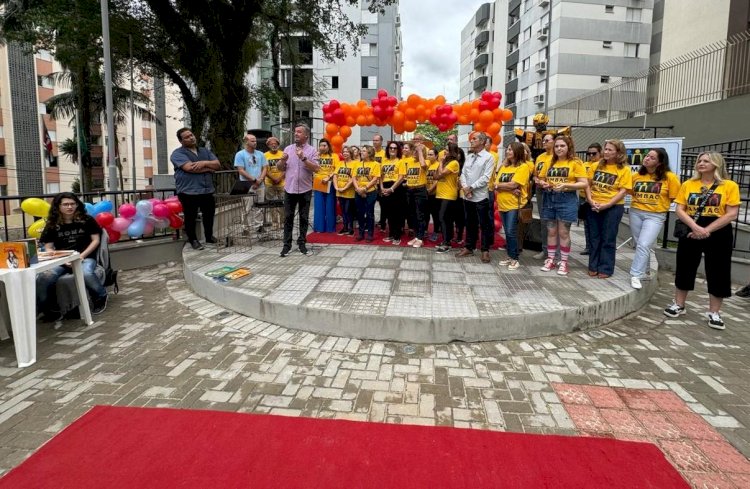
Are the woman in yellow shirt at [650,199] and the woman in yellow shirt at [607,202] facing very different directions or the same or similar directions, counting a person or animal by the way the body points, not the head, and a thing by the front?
same or similar directions

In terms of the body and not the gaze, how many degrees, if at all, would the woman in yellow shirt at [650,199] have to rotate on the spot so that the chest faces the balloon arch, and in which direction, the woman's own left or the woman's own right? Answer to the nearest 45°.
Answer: approximately 90° to the woman's own right

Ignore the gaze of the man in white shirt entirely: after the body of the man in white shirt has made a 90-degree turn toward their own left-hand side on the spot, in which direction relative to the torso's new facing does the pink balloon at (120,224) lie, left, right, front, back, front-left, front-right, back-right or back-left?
back-right

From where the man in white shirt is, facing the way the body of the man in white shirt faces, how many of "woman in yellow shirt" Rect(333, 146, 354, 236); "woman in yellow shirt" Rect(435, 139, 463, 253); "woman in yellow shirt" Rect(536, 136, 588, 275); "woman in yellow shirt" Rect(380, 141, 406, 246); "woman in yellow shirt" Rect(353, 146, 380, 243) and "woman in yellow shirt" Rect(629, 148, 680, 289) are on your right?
4

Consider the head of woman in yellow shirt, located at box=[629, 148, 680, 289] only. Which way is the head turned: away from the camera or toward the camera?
toward the camera

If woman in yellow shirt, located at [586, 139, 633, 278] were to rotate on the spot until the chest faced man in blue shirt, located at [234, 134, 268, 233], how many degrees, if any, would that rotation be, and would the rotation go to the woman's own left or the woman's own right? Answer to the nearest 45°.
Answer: approximately 45° to the woman's own right

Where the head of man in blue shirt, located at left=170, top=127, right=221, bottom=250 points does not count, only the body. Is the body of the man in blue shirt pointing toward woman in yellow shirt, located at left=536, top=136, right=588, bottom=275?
yes

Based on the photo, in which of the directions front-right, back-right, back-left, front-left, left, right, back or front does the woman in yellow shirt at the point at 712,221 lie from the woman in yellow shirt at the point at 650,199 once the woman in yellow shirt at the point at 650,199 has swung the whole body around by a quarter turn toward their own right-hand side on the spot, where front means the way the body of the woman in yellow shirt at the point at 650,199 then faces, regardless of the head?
back

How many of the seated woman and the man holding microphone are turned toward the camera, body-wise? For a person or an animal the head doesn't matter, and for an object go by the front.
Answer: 2

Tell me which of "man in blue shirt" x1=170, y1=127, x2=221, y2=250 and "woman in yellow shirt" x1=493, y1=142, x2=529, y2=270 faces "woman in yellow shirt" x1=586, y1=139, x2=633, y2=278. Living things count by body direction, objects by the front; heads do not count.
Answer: the man in blue shirt

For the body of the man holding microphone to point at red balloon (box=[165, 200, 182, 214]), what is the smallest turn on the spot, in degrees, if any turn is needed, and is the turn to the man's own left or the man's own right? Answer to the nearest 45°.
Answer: approximately 135° to the man's own right

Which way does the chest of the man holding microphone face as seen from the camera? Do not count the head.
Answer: toward the camera

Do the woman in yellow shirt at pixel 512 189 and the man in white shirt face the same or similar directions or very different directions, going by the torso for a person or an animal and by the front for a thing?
same or similar directions
